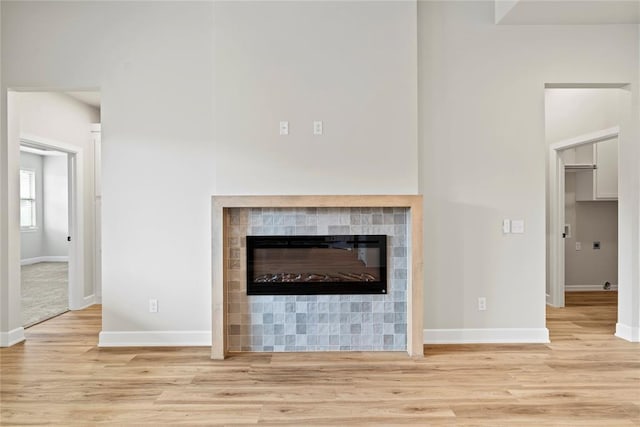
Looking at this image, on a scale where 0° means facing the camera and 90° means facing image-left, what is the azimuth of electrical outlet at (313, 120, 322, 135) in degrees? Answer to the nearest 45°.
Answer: approximately 0°

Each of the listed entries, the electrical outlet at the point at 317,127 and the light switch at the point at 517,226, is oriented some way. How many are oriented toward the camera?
2

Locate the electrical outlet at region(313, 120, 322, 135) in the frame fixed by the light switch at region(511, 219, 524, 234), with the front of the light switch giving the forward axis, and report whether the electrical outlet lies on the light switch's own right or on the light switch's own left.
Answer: on the light switch's own right

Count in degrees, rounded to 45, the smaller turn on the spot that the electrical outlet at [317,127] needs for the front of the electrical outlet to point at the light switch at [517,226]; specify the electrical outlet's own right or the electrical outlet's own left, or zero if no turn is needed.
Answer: approximately 90° to the electrical outlet's own left
